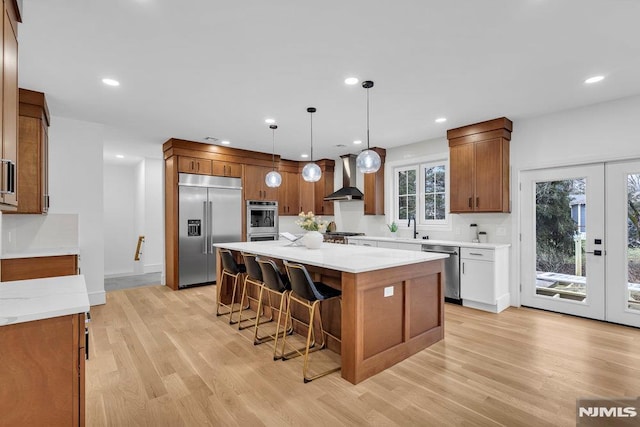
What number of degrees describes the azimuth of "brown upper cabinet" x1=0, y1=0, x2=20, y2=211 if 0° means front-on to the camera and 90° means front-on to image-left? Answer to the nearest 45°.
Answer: approximately 270°

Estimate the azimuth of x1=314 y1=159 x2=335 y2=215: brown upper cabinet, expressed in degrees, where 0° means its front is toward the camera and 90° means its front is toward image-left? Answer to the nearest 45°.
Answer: approximately 45°

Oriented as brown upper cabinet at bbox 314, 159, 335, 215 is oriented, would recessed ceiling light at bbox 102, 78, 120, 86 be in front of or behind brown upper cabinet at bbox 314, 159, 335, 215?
in front

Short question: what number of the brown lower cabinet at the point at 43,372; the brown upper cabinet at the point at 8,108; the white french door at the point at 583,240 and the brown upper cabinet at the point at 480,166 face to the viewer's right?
2

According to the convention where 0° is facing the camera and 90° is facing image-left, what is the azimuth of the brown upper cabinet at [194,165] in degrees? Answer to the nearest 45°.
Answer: approximately 0°

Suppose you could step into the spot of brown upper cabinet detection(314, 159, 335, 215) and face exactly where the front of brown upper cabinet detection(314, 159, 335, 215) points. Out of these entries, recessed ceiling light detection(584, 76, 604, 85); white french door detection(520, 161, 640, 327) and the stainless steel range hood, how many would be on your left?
3

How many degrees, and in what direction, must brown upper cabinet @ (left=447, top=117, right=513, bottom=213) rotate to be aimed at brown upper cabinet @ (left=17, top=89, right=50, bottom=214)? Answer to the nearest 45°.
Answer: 0° — it already faces it

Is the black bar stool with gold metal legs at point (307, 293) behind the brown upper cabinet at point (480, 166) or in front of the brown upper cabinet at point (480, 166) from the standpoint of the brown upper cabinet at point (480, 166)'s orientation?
in front

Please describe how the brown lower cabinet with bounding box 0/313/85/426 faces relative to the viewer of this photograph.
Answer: facing to the right of the viewer

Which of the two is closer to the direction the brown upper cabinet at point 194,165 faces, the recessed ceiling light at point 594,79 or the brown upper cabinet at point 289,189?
the recessed ceiling light

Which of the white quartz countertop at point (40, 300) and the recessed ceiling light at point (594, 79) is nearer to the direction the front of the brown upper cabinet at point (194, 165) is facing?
the white quartz countertop

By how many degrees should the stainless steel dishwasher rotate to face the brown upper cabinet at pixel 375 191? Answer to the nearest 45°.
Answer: approximately 90° to its right
